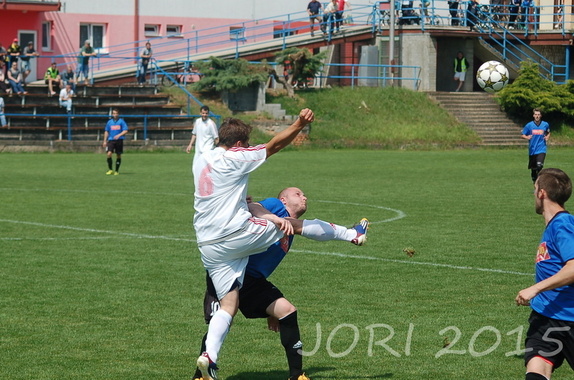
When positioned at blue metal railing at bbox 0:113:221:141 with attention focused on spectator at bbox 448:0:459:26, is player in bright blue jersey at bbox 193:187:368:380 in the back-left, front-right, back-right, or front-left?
back-right

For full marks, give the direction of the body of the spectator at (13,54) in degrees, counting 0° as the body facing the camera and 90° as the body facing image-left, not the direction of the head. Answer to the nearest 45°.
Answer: approximately 315°

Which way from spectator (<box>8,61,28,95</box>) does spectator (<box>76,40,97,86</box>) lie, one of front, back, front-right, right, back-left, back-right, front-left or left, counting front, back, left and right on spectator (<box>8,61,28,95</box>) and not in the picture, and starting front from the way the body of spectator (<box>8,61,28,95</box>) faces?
left

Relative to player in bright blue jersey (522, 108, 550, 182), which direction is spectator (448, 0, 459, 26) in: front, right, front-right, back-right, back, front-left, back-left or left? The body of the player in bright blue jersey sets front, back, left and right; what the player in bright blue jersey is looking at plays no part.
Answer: back

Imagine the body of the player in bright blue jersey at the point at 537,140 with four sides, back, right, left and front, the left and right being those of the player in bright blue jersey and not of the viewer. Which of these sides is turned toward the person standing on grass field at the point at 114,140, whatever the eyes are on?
right

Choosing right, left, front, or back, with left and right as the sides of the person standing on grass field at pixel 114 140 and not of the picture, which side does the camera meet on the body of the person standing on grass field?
front

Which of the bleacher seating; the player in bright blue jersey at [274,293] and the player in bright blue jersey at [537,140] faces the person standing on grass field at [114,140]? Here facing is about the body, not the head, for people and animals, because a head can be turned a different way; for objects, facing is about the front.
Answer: the bleacher seating

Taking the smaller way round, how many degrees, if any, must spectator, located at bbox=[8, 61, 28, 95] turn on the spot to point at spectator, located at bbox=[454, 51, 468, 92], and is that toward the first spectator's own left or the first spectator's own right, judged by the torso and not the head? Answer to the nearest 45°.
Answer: approximately 45° to the first spectator's own left

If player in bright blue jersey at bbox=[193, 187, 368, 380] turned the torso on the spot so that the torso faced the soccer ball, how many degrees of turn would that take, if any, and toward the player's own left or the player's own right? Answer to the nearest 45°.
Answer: approximately 90° to the player's own left

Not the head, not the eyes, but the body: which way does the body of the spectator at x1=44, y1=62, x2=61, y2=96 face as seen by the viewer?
toward the camera
